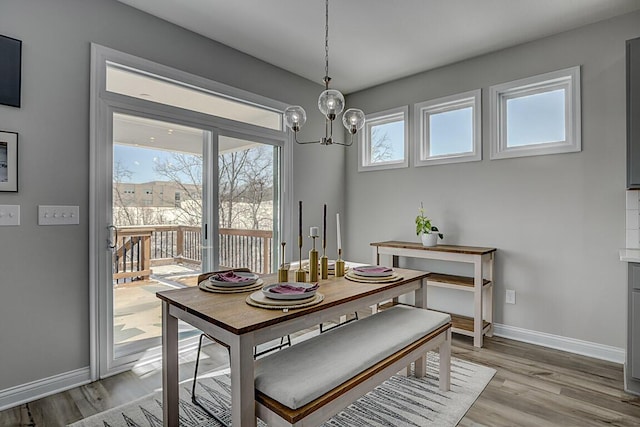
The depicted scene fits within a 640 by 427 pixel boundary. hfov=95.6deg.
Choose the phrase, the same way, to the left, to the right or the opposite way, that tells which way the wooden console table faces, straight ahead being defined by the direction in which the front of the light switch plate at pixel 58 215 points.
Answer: to the right

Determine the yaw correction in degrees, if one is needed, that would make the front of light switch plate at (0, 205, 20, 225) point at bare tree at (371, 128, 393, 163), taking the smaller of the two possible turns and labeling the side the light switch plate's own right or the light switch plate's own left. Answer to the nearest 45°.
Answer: approximately 90° to the light switch plate's own left

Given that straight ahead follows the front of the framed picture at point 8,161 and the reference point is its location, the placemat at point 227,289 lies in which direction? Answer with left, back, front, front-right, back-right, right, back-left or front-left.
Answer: front-left

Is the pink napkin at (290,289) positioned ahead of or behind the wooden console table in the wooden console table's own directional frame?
ahead

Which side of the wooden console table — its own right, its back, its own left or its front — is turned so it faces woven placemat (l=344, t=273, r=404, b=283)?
front

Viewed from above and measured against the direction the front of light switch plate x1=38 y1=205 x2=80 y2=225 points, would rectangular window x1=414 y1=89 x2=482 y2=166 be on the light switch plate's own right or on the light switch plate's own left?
on the light switch plate's own left

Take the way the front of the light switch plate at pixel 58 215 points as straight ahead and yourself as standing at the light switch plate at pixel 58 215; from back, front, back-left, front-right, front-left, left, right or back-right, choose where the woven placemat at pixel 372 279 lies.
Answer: front-left

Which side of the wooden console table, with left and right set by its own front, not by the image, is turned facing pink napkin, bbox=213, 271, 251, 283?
front

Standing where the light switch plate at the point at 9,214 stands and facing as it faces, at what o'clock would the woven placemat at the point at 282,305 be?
The woven placemat is roughly at 11 o'clock from the light switch plate.

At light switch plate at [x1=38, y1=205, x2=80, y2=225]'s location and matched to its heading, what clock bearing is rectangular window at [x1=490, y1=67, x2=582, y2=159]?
The rectangular window is roughly at 10 o'clock from the light switch plate.
